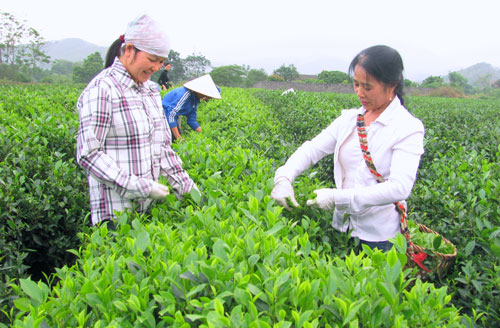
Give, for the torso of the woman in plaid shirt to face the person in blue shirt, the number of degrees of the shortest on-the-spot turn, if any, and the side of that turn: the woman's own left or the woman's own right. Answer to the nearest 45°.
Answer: approximately 135° to the woman's own left

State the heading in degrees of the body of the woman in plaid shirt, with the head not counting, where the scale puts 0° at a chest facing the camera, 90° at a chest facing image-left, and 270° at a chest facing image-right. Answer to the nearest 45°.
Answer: approximately 315°

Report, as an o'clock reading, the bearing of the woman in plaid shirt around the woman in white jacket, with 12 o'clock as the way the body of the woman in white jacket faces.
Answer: The woman in plaid shirt is roughly at 1 o'clock from the woman in white jacket.

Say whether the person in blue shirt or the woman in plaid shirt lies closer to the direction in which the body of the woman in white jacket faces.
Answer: the woman in plaid shirt

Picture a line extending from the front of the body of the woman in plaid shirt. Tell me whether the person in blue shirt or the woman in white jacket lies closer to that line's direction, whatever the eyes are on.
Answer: the woman in white jacket

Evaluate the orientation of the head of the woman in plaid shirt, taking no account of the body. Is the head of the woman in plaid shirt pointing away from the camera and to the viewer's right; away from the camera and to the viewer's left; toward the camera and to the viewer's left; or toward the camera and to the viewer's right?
toward the camera and to the viewer's right

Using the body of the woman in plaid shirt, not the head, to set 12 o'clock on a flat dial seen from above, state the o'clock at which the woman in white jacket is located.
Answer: The woman in white jacket is roughly at 11 o'clock from the woman in plaid shirt.

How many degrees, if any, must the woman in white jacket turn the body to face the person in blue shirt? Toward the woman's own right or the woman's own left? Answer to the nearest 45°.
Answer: approximately 90° to the woman's own right

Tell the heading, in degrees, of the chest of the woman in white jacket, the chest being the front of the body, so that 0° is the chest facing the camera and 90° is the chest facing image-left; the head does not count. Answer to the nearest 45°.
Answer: approximately 45°
